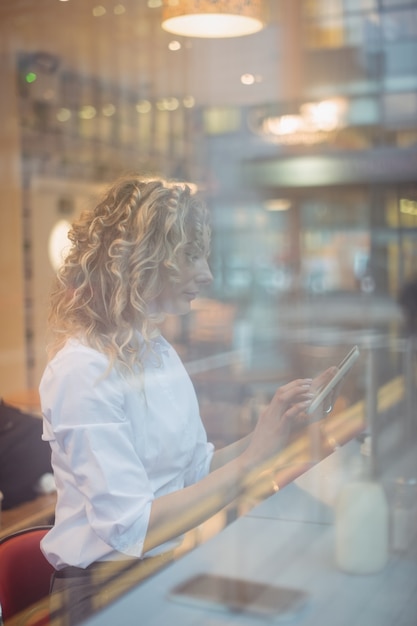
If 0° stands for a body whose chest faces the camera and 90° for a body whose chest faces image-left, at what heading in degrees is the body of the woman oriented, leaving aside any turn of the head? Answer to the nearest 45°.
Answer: approximately 270°

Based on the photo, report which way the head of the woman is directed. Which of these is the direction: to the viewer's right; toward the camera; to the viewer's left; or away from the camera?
to the viewer's right

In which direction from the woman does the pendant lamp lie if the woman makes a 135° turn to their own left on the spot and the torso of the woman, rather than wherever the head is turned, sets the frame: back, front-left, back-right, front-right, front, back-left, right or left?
front-right
